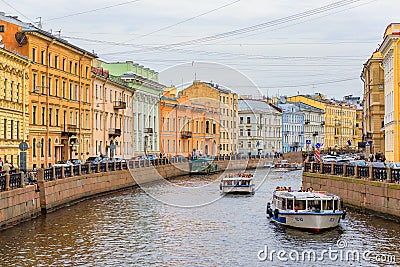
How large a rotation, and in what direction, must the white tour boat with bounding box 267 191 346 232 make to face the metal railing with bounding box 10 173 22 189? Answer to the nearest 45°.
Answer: approximately 135° to its right

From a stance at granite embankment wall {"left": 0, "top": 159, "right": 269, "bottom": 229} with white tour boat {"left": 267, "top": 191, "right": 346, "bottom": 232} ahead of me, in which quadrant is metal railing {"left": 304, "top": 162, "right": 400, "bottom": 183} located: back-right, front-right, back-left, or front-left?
front-left

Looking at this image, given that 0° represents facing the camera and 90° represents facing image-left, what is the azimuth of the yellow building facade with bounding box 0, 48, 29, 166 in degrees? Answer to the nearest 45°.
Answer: approximately 315°

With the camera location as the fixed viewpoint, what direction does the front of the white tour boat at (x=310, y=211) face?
facing the viewer and to the right of the viewer

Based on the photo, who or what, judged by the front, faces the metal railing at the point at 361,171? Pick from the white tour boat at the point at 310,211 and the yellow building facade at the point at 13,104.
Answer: the yellow building facade

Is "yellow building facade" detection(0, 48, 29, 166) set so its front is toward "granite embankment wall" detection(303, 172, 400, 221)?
yes

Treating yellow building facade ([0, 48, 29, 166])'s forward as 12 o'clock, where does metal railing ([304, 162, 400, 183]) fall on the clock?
The metal railing is roughly at 12 o'clock from the yellow building facade.

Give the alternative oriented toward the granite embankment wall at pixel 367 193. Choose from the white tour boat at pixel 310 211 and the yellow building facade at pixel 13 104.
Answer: the yellow building facade

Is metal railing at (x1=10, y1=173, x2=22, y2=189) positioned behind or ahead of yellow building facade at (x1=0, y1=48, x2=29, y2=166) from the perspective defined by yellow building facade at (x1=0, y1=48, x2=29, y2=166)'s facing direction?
ahead

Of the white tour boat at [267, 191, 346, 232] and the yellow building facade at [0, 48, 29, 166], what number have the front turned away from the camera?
0
